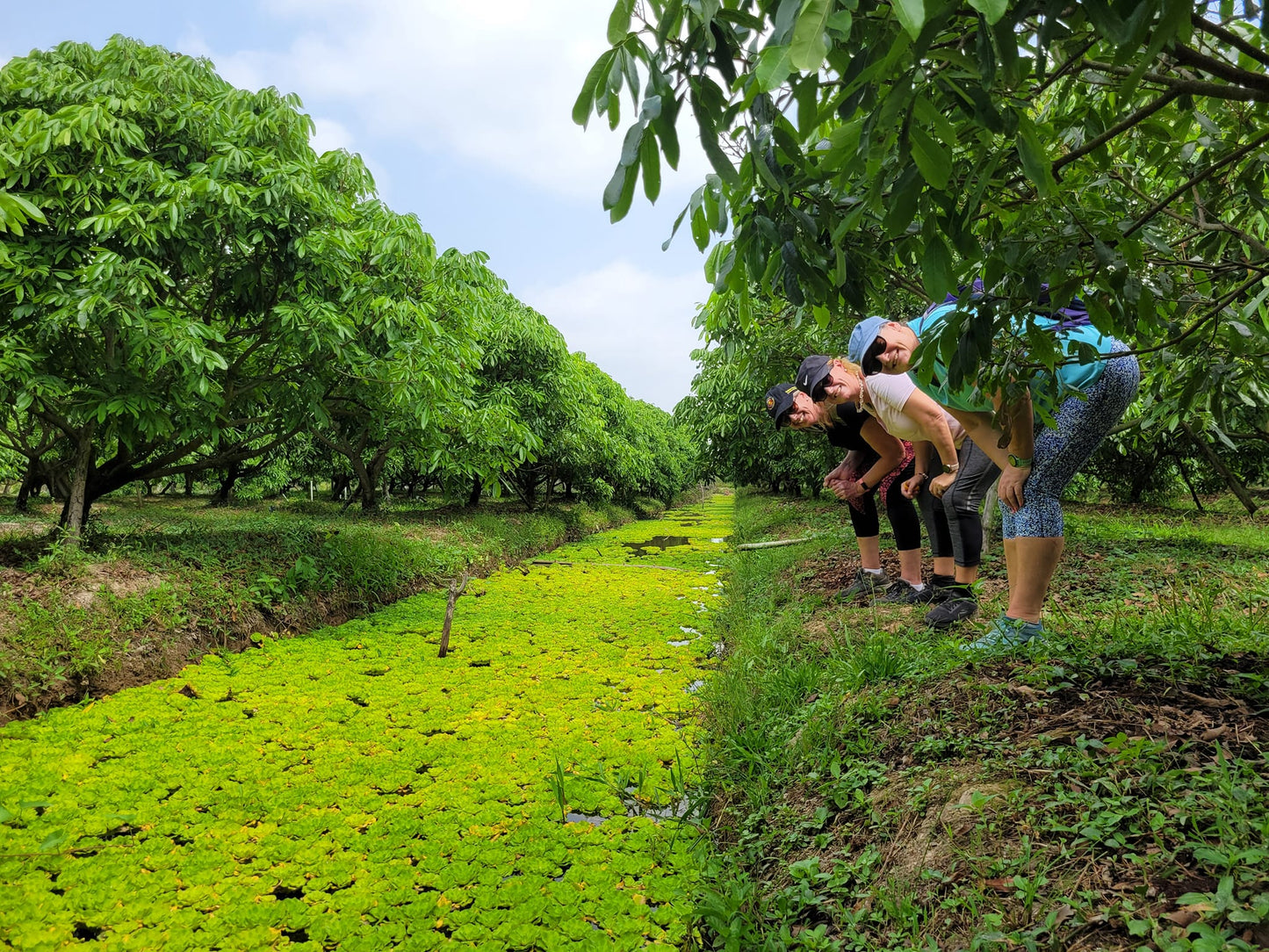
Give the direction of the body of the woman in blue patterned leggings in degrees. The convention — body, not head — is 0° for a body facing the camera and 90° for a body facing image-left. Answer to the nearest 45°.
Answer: approximately 90°

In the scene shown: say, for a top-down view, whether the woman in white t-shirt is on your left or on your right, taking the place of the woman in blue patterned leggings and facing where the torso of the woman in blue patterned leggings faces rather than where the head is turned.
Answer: on your right

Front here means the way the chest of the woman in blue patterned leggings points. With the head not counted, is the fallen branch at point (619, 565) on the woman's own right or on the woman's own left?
on the woman's own right

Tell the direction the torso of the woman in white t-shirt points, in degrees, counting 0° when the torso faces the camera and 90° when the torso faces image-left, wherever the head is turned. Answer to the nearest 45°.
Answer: approximately 45°

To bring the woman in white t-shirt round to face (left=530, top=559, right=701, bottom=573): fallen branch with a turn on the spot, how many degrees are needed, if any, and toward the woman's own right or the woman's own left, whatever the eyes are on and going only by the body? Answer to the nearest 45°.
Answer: approximately 90° to the woman's own right
